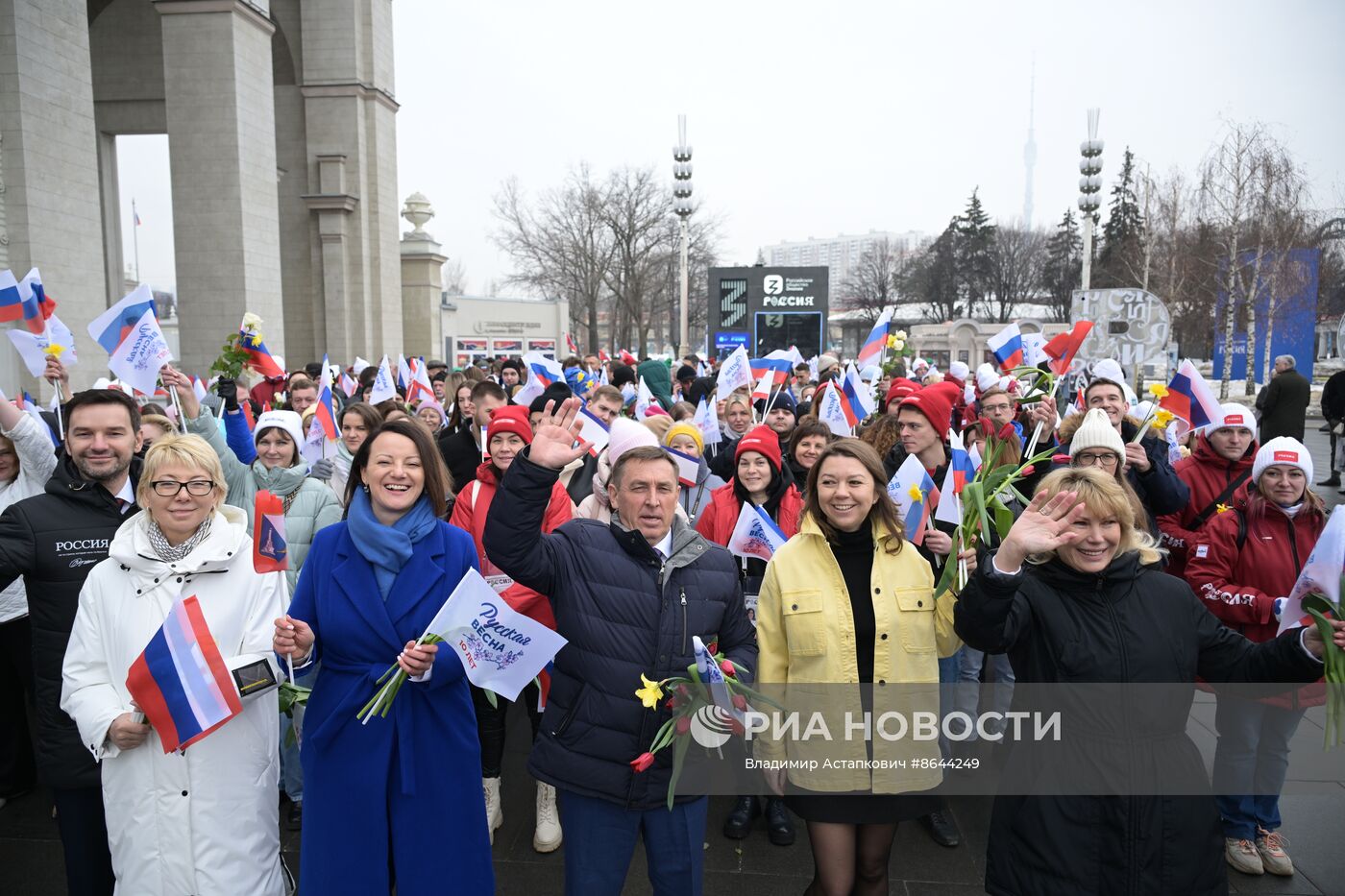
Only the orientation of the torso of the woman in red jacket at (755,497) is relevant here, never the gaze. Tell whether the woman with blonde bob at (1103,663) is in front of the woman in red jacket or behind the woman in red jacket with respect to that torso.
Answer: in front

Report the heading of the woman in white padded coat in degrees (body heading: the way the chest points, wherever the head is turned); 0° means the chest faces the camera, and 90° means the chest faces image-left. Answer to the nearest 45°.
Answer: approximately 0°

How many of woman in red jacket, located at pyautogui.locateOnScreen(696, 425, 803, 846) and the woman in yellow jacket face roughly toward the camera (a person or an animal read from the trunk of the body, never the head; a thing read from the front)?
2

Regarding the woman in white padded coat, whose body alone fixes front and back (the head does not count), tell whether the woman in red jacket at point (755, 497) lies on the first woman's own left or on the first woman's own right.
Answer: on the first woman's own left

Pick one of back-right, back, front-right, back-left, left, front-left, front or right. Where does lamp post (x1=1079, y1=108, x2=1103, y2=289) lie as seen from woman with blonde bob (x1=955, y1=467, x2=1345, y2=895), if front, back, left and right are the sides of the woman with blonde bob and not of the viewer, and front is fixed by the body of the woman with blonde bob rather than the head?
back

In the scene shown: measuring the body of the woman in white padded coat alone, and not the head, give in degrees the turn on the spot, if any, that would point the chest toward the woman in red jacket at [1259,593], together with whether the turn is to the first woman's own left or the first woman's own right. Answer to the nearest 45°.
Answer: approximately 90° to the first woman's own left

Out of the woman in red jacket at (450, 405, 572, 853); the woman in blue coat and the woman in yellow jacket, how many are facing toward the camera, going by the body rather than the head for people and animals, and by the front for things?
3

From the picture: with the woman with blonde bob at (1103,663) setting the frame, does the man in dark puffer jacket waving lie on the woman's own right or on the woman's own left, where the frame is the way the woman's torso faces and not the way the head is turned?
on the woman's own right
